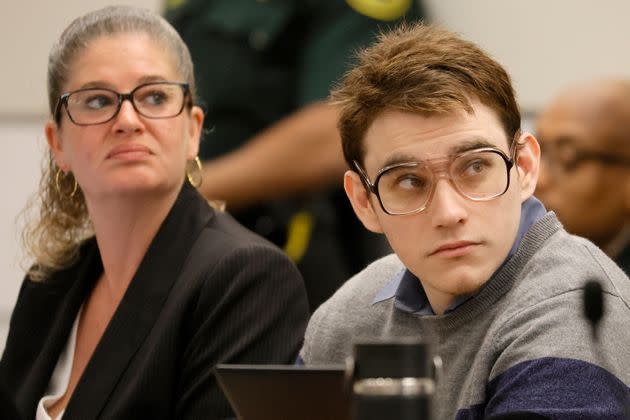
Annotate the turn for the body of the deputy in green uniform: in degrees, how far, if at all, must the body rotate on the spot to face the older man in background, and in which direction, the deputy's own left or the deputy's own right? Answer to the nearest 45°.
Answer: approximately 135° to the deputy's own left

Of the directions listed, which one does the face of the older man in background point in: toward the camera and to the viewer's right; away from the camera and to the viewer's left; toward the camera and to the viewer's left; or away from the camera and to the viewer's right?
toward the camera and to the viewer's left

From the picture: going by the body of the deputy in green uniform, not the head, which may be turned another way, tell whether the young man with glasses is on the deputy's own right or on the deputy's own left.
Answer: on the deputy's own left

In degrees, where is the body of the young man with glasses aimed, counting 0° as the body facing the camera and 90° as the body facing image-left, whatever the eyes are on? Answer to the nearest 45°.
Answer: approximately 45°

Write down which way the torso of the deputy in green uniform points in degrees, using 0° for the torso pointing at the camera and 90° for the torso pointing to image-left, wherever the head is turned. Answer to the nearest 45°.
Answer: approximately 45°

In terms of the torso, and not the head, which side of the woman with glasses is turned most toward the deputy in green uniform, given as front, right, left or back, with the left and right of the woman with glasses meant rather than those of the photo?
back

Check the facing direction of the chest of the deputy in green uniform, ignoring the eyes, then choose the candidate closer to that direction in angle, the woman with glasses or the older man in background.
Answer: the woman with glasses

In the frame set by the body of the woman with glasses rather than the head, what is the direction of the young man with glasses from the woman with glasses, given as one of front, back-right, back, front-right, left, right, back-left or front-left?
left

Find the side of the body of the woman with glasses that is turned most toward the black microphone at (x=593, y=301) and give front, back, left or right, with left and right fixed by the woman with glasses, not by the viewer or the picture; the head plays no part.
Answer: left

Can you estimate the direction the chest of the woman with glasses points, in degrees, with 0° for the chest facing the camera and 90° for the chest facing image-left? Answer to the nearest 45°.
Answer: approximately 45°
